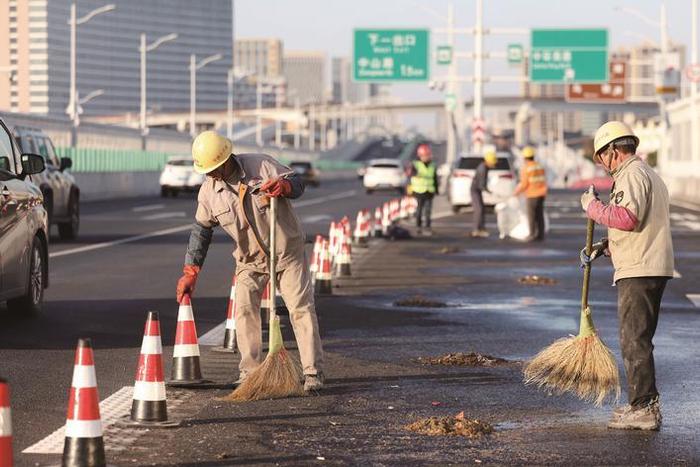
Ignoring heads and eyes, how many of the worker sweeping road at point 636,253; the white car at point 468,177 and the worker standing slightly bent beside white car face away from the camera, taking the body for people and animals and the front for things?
1

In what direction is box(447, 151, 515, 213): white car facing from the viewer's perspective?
away from the camera

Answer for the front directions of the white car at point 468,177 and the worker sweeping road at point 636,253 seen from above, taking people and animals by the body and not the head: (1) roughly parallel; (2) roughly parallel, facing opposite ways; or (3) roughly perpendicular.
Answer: roughly perpendicular

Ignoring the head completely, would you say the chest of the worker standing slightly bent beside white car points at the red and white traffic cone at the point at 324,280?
no

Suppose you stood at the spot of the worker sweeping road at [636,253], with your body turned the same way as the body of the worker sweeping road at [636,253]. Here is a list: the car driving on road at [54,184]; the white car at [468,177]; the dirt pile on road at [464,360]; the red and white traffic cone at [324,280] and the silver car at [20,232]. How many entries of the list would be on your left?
0

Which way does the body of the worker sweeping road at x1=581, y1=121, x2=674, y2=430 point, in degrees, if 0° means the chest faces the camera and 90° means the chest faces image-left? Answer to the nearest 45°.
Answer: approximately 90°

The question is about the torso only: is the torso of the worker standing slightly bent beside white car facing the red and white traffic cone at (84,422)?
no

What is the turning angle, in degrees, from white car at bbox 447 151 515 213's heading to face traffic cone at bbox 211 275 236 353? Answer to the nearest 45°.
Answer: approximately 180°

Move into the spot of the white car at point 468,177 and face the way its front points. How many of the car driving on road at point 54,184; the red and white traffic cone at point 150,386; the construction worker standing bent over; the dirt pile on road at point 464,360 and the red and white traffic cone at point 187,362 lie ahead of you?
0

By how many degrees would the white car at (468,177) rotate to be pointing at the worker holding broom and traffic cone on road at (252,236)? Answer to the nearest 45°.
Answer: approximately 180°

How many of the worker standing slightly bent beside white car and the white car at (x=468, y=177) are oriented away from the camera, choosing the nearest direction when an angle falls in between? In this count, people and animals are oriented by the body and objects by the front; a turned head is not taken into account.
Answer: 1

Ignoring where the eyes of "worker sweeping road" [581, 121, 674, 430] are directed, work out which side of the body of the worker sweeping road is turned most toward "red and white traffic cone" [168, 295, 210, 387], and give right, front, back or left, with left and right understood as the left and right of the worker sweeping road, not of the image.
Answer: front

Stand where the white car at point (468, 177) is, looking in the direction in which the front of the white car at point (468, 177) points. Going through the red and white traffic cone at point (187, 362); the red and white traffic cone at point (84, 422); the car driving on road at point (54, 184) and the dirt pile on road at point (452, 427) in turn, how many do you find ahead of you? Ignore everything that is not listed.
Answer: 0

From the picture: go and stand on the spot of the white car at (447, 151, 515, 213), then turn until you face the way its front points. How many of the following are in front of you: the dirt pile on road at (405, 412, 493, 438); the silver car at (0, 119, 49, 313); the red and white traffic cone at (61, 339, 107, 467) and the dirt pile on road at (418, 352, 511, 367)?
0

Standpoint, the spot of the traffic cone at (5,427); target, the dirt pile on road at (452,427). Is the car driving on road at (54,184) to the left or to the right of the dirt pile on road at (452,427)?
left

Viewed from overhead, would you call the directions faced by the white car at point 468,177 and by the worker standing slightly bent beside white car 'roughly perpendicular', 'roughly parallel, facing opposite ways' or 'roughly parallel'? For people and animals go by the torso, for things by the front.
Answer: roughly perpendicular

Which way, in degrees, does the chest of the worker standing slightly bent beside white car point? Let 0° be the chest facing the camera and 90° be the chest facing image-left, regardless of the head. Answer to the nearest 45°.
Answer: approximately 270°
